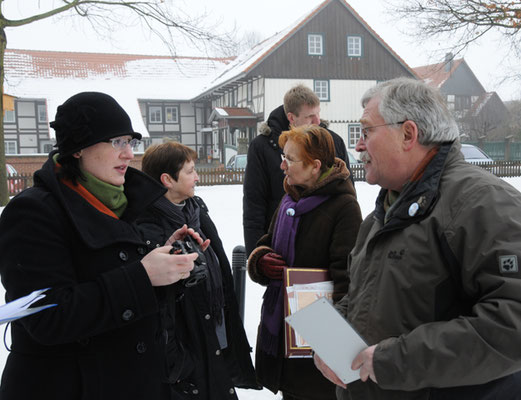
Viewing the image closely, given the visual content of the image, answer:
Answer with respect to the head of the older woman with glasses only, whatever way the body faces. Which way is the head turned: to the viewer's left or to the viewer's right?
to the viewer's left

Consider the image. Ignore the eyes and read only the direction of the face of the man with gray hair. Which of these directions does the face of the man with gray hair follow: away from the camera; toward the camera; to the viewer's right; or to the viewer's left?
to the viewer's left

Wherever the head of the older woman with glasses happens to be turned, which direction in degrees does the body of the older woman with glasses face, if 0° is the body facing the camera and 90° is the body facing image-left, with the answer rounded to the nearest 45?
approximately 45°

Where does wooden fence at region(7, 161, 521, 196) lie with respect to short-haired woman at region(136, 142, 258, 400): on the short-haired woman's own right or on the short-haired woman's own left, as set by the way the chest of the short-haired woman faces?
on the short-haired woman's own left

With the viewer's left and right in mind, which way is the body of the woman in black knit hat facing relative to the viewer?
facing the viewer and to the right of the viewer

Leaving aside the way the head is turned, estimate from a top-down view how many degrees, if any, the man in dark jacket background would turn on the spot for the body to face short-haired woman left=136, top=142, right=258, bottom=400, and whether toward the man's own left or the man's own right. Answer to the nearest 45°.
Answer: approximately 45° to the man's own right

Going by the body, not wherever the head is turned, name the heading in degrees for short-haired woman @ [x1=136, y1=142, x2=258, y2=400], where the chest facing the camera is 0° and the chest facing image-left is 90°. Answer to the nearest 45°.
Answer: approximately 315°

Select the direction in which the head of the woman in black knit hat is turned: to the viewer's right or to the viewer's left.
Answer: to the viewer's right
